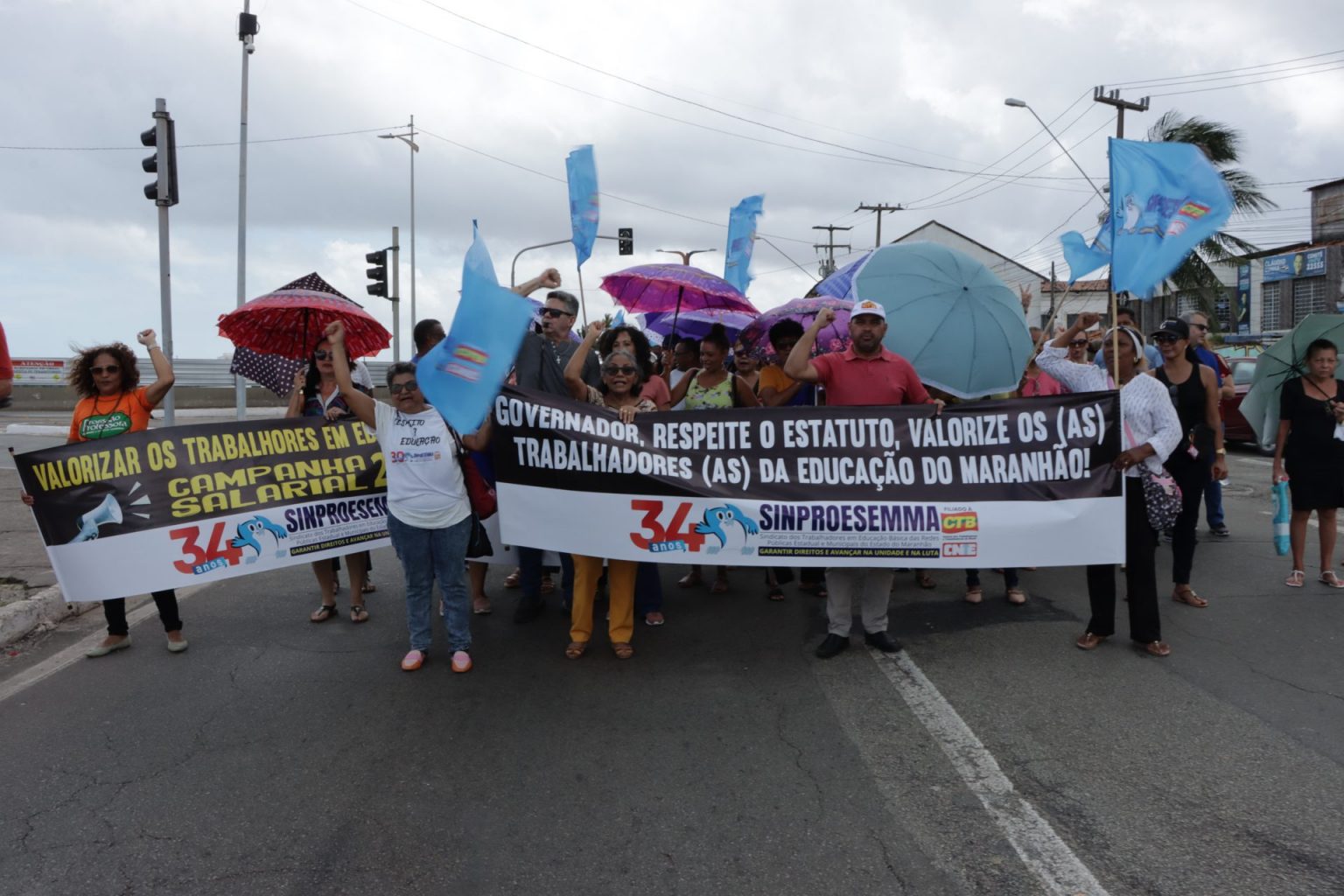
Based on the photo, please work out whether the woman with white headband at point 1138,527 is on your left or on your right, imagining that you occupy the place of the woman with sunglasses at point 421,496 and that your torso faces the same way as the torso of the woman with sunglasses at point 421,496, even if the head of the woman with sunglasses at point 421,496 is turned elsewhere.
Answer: on your left

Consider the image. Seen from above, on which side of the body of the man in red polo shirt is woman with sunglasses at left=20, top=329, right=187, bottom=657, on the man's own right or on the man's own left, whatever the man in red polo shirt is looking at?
on the man's own right

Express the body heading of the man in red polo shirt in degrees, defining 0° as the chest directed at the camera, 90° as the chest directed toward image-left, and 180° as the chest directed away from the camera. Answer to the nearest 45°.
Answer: approximately 0°

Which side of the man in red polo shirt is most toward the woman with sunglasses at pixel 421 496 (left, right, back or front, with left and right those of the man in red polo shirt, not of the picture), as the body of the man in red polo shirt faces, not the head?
right

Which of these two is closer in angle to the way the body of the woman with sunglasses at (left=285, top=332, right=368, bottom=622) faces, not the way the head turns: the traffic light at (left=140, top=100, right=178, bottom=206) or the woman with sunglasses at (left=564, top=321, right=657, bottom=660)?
the woman with sunglasses

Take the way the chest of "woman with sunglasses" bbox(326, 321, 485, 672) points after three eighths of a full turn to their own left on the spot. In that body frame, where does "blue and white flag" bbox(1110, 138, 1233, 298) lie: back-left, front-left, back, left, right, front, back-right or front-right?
front-right

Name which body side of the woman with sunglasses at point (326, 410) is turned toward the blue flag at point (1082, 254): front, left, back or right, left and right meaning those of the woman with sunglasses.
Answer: left

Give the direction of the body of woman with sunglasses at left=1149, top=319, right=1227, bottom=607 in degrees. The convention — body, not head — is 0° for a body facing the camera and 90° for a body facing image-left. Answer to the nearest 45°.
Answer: approximately 45°

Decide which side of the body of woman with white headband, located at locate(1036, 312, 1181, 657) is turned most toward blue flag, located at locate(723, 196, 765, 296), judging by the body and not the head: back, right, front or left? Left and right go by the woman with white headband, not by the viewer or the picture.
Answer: right
